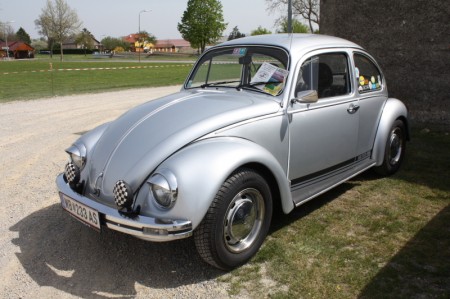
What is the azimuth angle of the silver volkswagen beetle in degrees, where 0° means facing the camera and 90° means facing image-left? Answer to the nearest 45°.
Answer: approximately 45°
